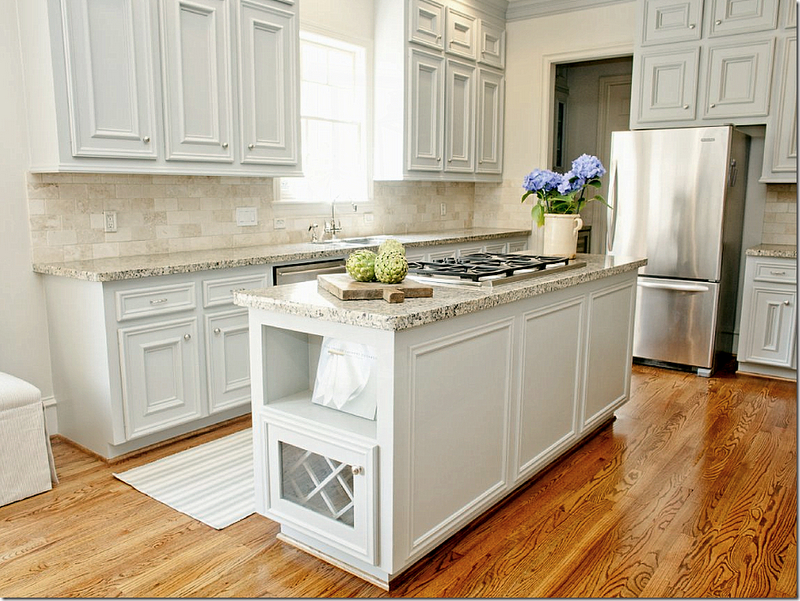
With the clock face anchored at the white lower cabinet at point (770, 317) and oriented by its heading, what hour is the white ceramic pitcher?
The white ceramic pitcher is roughly at 1 o'clock from the white lower cabinet.

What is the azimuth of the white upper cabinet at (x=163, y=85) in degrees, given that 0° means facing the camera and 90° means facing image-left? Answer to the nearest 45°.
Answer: approximately 315°

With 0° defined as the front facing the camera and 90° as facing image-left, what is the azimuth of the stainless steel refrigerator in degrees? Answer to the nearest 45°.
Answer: approximately 0°

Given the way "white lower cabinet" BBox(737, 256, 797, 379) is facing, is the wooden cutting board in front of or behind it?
in front

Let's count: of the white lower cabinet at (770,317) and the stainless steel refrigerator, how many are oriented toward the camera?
2

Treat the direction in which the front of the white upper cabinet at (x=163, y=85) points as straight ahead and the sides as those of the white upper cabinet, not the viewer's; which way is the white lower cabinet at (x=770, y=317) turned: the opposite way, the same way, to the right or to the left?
to the right

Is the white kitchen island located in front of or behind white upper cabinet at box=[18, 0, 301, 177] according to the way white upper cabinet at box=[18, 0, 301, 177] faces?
in front
